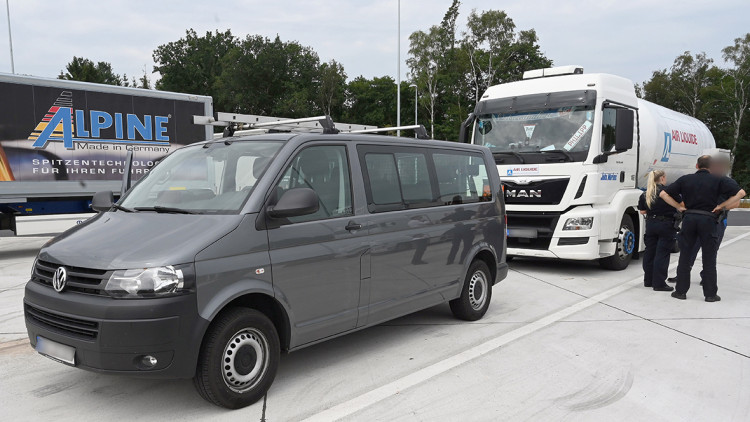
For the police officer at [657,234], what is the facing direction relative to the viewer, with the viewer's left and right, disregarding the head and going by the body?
facing away from the viewer and to the right of the viewer

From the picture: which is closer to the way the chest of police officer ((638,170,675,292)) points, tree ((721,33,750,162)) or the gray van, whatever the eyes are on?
the tree

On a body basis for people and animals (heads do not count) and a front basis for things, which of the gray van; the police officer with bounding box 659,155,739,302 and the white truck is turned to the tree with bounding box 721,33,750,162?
the police officer

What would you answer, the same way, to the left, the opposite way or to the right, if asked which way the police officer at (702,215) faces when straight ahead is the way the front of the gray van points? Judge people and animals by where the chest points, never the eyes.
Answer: the opposite way

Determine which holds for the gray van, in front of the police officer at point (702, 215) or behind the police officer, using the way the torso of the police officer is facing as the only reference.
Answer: behind

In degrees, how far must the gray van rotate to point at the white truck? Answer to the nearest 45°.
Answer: approximately 180°

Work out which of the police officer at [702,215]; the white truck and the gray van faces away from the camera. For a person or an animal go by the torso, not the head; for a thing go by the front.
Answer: the police officer

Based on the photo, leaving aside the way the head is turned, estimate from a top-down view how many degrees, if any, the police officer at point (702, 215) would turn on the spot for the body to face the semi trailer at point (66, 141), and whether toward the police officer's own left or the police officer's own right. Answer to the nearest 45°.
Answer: approximately 90° to the police officer's own left

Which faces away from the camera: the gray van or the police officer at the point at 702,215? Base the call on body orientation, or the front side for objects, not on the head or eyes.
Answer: the police officer

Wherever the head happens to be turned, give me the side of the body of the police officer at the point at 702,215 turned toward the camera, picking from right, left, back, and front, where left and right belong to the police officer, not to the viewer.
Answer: back

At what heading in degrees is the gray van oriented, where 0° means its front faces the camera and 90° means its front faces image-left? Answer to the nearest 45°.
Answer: approximately 45°

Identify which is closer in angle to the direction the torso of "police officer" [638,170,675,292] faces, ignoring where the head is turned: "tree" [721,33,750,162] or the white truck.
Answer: the tree

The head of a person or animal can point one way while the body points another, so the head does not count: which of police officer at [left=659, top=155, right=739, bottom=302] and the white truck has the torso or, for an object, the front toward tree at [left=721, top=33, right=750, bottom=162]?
the police officer
